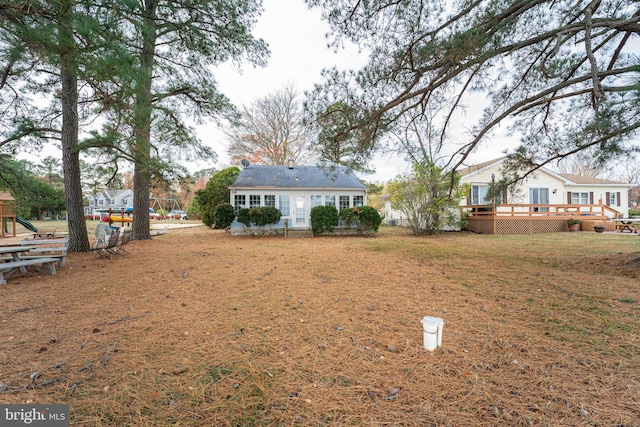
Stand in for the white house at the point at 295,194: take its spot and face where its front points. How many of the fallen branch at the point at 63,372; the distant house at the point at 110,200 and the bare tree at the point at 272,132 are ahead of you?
1

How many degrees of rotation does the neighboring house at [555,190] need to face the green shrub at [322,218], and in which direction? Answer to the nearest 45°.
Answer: approximately 45° to its right

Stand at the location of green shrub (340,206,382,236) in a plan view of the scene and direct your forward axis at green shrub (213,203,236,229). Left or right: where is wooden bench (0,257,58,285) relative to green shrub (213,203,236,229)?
left

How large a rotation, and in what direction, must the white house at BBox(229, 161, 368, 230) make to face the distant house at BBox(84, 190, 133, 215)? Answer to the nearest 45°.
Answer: approximately 135° to its right

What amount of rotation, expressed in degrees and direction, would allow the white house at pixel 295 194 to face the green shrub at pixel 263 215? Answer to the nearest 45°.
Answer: approximately 45° to its right

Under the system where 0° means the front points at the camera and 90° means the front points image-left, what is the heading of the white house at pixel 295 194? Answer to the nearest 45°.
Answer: approximately 0°

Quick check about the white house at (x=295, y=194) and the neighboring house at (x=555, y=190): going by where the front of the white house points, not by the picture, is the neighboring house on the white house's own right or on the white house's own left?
on the white house's own left

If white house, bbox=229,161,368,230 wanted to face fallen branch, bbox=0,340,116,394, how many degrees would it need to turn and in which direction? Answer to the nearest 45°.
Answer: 0° — it already faces it

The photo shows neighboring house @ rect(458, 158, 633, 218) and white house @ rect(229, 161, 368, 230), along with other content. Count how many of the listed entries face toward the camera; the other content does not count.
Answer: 2

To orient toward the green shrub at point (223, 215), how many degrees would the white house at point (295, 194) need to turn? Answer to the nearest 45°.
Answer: approximately 45° to its right

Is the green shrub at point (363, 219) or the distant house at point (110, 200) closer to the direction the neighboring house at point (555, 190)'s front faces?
the green shrub

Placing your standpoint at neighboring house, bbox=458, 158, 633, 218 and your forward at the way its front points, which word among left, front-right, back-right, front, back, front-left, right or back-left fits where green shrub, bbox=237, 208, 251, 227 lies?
front-right

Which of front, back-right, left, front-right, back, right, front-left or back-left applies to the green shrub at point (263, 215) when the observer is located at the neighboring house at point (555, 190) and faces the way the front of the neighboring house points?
front-right

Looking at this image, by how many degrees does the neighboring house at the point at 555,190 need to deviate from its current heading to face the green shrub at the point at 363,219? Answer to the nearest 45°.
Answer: approximately 45° to its right

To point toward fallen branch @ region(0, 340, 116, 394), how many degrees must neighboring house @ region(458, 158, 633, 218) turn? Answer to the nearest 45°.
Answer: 0° — it already faces it

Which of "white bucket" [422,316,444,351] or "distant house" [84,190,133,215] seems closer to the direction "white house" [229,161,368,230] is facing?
the white bucket
